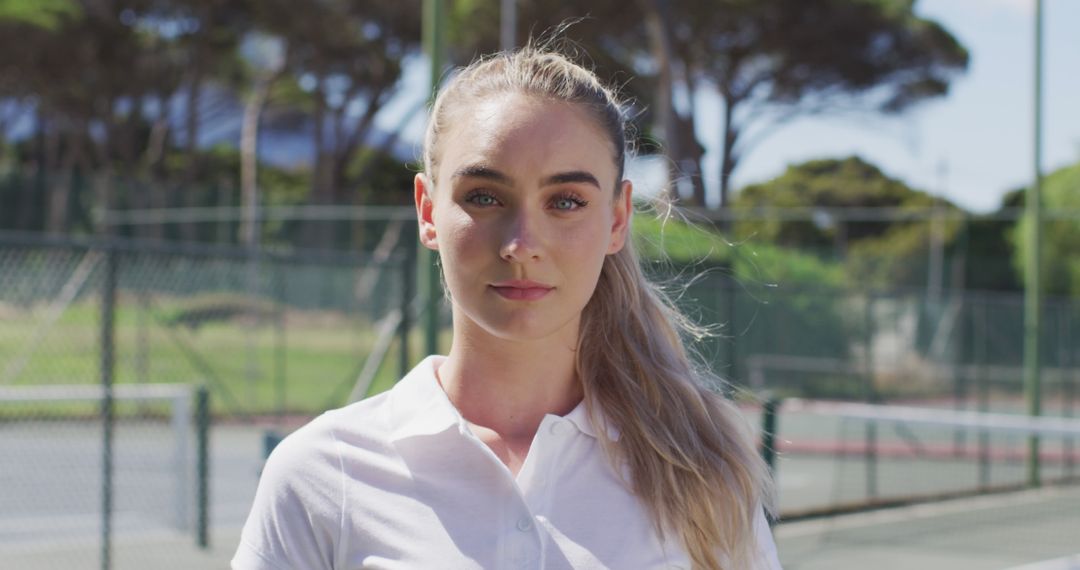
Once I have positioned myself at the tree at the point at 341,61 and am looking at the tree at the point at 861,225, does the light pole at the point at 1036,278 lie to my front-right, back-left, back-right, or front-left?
front-right

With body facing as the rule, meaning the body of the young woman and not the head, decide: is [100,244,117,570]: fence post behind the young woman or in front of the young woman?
behind

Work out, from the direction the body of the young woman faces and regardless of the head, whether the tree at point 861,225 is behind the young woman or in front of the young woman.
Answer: behind

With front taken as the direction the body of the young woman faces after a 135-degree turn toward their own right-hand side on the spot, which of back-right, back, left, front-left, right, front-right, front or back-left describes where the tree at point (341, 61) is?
front-right

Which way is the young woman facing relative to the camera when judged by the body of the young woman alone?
toward the camera

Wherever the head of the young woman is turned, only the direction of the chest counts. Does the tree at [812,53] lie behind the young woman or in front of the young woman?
behind

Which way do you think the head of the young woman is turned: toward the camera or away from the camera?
toward the camera
